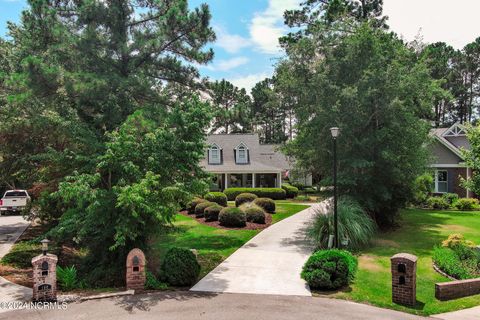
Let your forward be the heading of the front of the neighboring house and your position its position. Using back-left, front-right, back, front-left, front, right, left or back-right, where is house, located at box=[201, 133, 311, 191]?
right

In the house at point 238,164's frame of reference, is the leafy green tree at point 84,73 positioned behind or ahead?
ahead

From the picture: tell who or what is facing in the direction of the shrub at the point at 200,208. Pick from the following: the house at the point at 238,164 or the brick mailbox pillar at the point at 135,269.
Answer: the house

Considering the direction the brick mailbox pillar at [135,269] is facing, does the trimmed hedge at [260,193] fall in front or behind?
behind

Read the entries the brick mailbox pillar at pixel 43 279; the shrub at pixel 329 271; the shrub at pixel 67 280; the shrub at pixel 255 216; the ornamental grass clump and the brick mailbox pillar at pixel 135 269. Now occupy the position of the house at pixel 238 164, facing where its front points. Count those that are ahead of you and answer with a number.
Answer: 6

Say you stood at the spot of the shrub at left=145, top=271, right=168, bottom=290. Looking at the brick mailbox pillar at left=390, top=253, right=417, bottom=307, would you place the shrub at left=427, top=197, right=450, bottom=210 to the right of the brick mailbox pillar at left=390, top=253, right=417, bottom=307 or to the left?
left

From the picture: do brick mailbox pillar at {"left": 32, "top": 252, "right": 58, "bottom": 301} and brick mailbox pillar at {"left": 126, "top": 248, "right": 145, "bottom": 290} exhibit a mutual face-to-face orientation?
no

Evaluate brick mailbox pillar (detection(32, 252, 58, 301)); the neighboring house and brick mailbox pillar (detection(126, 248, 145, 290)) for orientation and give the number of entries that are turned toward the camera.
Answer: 3

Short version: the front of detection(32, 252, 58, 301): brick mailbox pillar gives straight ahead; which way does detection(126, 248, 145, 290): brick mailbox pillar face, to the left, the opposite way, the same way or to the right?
the same way

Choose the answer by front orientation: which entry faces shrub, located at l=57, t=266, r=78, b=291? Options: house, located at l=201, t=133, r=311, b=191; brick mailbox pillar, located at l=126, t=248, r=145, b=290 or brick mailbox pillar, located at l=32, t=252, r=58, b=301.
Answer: the house

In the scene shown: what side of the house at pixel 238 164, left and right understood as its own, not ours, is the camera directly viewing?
front

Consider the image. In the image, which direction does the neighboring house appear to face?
toward the camera

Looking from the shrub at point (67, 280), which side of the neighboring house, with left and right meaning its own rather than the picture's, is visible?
front

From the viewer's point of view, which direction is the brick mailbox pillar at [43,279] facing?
toward the camera

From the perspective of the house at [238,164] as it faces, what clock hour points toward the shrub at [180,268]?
The shrub is roughly at 12 o'clock from the house.

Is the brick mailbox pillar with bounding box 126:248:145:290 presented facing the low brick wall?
no

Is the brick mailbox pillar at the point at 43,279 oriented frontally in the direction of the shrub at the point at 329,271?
no

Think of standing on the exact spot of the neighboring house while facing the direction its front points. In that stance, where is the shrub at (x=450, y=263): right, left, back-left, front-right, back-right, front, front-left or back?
front

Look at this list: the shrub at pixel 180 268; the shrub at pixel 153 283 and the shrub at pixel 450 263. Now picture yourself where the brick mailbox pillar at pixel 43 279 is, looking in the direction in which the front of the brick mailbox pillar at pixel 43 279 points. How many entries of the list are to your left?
3

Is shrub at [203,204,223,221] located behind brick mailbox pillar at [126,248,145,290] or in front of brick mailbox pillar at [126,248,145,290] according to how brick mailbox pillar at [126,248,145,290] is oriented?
behind
